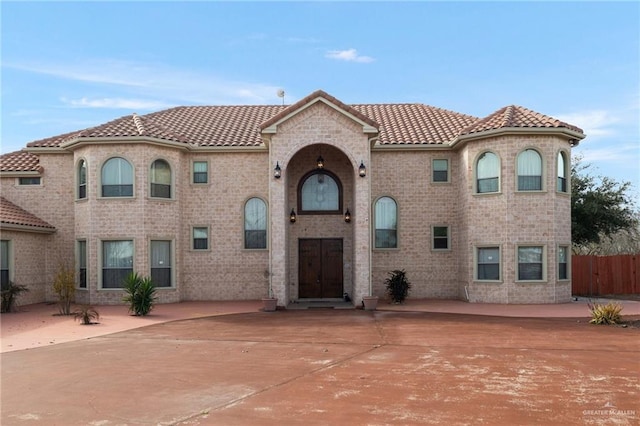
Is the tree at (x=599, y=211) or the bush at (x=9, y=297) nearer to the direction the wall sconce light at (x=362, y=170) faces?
the bush

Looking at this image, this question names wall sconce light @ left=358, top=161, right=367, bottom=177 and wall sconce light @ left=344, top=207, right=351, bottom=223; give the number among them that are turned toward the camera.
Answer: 2

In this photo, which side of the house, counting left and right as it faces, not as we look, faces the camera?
front

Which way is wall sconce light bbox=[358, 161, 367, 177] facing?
toward the camera

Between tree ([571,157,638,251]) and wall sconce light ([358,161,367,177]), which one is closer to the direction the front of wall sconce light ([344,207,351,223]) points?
the wall sconce light
